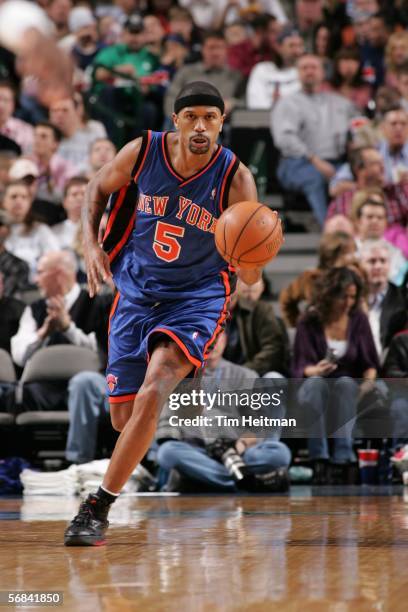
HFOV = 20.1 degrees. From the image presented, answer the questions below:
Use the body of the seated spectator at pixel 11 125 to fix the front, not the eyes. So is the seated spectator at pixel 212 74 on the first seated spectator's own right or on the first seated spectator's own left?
on the first seated spectator's own left

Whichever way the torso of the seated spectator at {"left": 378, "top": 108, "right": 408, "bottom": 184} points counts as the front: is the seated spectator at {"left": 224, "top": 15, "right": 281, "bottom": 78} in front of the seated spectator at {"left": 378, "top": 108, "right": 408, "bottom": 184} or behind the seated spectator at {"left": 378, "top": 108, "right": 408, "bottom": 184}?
behind

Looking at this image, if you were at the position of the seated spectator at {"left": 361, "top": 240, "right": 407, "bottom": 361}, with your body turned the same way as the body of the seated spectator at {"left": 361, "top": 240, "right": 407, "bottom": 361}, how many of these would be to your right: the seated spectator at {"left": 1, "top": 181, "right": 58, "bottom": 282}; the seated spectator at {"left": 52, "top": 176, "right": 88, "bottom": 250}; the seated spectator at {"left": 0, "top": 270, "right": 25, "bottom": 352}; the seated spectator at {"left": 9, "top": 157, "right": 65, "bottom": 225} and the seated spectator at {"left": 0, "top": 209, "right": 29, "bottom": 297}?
5

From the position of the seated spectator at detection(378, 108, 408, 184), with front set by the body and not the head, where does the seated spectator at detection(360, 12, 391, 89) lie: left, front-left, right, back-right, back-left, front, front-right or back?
back

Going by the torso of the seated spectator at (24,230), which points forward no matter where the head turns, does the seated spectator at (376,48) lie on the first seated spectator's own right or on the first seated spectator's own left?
on the first seated spectator's own left

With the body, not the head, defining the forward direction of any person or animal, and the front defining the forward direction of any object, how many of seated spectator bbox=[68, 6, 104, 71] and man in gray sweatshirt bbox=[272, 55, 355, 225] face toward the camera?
2

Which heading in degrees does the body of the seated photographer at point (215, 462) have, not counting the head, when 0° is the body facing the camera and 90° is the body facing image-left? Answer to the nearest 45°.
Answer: approximately 0°

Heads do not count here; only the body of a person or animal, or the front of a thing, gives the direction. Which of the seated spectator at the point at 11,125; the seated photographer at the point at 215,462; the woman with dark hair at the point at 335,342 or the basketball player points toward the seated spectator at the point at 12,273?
the seated spectator at the point at 11,125

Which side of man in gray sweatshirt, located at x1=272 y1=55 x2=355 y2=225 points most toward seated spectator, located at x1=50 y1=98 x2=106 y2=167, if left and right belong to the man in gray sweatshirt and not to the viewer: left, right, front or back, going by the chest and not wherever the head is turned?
right
